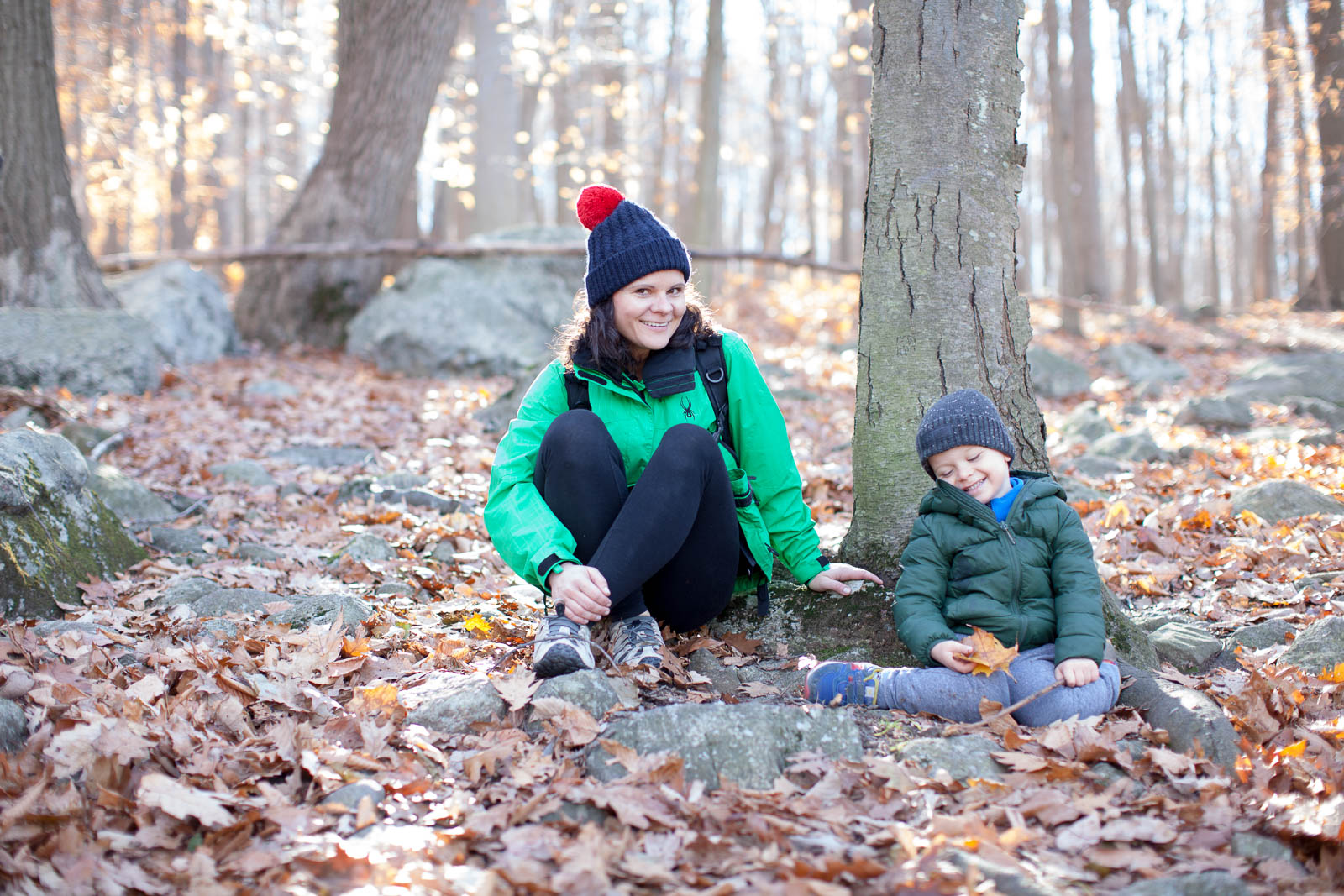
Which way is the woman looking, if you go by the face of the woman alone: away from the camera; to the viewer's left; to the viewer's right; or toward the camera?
toward the camera

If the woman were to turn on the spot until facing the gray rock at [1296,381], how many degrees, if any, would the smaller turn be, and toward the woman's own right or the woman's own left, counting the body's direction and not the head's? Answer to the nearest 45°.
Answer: approximately 135° to the woman's own left

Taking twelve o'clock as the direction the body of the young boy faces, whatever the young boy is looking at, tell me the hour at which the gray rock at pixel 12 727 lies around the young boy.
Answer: The gray rock is roughly at 2 o'clock from the young boy.

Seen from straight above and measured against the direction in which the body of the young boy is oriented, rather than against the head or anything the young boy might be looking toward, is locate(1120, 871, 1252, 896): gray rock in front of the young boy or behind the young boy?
in front

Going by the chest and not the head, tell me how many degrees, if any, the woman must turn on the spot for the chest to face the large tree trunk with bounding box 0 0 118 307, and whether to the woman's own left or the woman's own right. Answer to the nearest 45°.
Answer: approximately 135° to the woman's own right

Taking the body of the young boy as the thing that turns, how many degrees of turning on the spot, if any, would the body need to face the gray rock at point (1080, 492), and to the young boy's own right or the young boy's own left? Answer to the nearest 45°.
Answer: approximately 180°

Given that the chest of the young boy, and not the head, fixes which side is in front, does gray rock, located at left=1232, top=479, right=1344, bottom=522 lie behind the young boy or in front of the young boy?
behind

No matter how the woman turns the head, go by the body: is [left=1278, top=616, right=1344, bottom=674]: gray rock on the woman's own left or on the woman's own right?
on the woman's own left

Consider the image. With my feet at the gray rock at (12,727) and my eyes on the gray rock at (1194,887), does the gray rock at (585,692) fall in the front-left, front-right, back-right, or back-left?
front-left

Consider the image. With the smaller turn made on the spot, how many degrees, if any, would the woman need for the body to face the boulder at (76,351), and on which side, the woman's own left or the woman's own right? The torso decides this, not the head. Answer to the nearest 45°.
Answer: approximately 135° to the woman's own right

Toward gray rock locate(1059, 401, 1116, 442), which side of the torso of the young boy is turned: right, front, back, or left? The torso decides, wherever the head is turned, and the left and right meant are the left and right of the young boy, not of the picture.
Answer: back

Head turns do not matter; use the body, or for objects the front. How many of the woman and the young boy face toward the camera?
2

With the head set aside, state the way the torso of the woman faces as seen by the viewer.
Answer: toward the camera

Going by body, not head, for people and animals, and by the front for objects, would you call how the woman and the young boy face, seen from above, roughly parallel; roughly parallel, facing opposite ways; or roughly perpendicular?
roughly parallel

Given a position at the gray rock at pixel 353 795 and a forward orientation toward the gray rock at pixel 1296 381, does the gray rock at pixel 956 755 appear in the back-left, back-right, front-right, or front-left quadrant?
front-right
